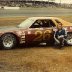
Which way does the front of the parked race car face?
to the viewer's left
